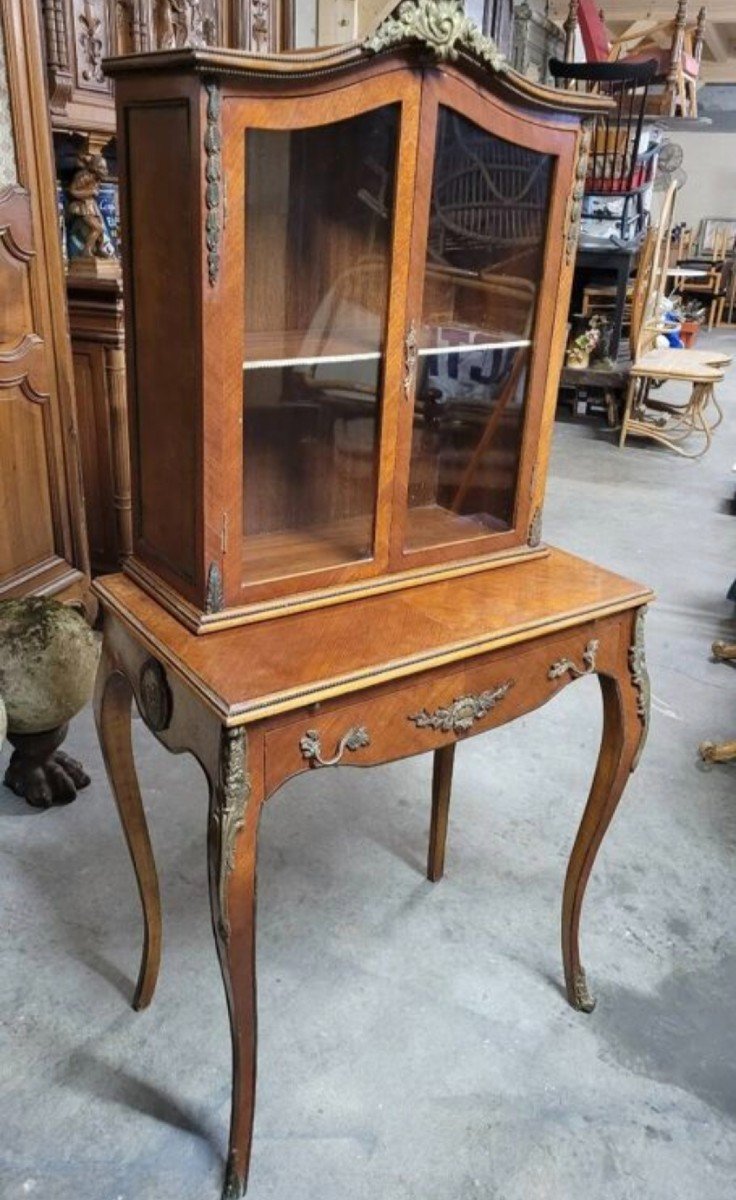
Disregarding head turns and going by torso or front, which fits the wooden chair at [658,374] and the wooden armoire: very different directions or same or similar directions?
same or similar directions

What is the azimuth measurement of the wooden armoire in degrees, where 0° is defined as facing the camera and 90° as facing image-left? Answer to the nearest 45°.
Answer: approximately 315°

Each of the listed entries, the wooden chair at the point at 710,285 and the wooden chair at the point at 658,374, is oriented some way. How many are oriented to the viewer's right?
1

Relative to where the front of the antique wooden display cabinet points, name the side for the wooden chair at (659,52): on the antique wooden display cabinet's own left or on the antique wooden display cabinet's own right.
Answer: on the antique wooden display cabinet's own left

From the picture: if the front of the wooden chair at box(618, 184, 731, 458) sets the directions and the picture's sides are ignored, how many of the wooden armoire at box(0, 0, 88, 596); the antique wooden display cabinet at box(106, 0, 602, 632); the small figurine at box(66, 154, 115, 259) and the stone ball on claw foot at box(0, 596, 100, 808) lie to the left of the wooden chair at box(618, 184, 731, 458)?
0

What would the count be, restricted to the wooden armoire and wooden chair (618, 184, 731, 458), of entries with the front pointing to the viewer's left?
0

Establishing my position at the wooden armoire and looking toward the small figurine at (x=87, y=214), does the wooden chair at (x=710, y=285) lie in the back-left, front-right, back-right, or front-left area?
front-right

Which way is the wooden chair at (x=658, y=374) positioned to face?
to the viewer's right

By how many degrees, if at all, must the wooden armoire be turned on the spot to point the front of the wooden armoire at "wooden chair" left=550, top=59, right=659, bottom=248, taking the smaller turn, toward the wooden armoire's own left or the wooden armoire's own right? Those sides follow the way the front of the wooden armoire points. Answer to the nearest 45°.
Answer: approximately 90° to the wooden armoire's own left

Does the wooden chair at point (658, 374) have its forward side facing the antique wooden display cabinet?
no
